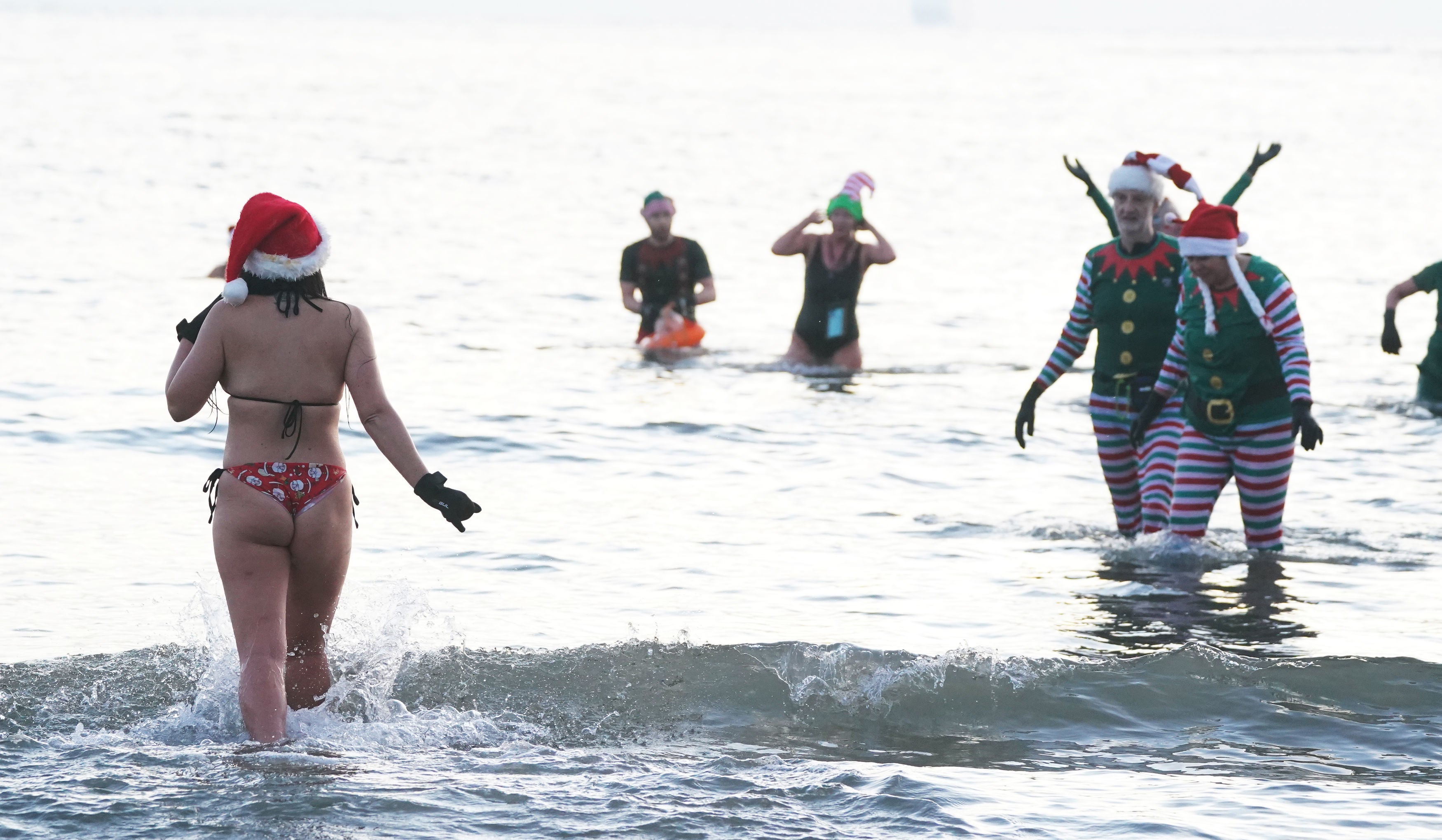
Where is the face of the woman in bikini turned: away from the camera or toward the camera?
away from the camera

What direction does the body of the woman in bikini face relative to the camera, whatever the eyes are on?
away from the camera

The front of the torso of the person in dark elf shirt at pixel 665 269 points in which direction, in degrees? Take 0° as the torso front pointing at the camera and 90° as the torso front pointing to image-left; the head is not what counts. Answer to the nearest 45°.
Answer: approximately 0°

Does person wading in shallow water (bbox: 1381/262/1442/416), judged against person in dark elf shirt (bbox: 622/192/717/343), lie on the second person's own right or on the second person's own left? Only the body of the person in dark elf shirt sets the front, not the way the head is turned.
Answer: on the second person's own left

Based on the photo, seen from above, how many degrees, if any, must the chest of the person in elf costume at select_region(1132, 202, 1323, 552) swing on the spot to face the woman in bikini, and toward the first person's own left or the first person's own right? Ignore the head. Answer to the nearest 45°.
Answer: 0° — they already face them

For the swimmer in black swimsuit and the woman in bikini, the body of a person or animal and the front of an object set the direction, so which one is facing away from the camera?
the woman in bikini

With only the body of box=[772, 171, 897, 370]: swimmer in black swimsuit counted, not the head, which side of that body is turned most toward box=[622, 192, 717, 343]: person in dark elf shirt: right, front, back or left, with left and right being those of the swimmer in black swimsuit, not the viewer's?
right

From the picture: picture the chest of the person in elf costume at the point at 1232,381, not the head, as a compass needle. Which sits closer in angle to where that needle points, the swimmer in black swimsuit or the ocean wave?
the ocean wave

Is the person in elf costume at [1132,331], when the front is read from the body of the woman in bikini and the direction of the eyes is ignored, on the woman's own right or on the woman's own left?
on the woman's own right

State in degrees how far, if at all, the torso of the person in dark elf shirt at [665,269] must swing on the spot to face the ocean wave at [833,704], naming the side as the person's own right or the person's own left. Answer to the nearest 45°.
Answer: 0° — they already face it
